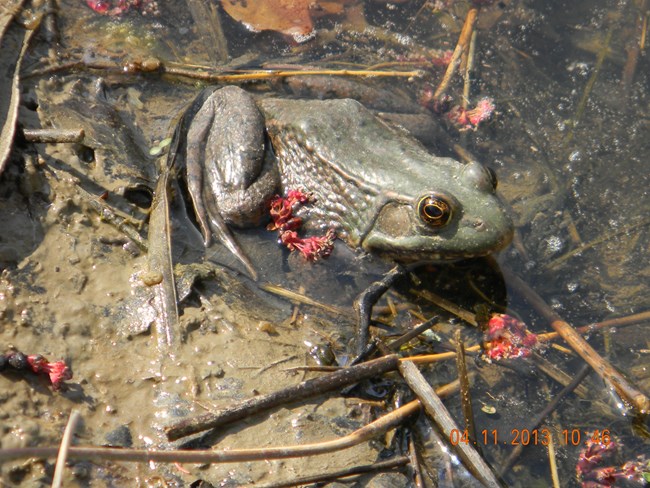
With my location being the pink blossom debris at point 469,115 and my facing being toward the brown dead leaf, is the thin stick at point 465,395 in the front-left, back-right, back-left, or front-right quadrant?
back-left

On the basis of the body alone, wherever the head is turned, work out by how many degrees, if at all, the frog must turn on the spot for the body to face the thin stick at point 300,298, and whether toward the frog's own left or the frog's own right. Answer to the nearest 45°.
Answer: approximately 45° to the frog's own right

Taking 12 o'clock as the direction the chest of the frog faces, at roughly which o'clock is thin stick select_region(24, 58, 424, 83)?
The thin stick is roughly at 6 o'clock from the frog.

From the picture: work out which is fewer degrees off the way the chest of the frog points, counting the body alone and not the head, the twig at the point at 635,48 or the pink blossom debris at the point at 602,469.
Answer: the pink blossom debris

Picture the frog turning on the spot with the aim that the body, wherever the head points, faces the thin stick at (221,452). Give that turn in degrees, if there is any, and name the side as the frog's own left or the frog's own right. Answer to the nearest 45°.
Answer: approximately 45° to the frog's own right

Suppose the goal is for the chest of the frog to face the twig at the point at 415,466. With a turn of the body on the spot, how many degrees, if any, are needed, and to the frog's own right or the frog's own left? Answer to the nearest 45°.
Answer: approximately 45° to the frog's own right

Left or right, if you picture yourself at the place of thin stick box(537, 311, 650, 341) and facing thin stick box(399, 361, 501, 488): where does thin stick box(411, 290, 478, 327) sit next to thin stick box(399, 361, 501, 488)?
right

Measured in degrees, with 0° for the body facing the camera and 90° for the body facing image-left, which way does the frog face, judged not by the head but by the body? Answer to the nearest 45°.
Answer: approximately 315°

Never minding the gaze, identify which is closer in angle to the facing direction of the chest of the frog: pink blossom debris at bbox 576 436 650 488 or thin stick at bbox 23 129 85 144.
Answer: the pink blossom debris

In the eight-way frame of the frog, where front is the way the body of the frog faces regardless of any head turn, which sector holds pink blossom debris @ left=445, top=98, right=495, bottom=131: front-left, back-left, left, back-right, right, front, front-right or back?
left

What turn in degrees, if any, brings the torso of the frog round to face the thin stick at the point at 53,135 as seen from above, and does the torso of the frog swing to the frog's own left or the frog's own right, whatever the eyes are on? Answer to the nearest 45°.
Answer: approximately 135° to the frog's own right

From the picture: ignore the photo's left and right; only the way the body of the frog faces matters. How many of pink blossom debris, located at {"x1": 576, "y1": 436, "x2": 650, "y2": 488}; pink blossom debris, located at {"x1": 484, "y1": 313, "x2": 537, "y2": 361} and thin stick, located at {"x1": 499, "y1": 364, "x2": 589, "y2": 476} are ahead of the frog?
3

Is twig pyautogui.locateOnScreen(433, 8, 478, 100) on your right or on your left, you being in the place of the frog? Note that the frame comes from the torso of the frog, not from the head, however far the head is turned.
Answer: on your left

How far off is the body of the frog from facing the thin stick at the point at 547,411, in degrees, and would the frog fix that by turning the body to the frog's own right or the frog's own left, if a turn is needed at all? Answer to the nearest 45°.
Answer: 0° — it already faces it
